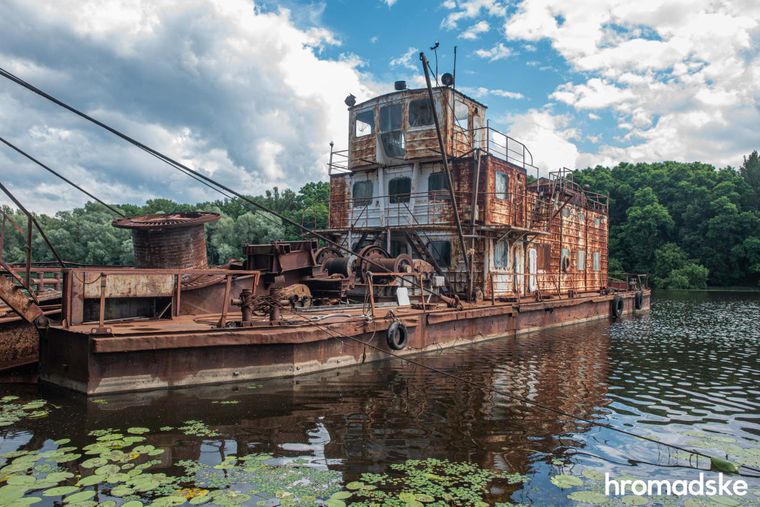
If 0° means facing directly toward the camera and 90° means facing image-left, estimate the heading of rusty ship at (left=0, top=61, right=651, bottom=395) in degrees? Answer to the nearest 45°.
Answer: approximately 45°

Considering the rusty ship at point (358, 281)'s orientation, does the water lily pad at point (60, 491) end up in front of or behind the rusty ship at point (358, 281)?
in front

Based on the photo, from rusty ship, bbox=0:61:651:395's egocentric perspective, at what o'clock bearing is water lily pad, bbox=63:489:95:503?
The water lily pad is roughly at 11 o'clock from the rusty ship.

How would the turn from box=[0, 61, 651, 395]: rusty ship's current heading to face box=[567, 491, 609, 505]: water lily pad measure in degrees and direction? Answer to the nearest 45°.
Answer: approximately 45° to its left
